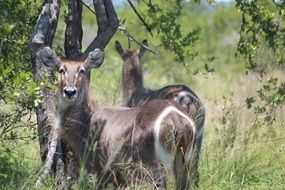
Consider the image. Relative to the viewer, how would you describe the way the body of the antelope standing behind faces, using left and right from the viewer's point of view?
facing away from the viewer and to the left of the viewer

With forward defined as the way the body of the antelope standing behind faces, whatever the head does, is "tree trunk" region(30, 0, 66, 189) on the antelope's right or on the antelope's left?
on the antelope's left

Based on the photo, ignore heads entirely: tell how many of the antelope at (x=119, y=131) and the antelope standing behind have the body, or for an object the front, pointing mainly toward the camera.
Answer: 0

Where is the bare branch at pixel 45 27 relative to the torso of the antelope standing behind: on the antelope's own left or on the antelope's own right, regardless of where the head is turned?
on the antelope's own left

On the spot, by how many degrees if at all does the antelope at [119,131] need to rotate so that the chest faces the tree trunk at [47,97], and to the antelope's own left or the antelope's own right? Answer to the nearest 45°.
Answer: approximately 45° to the antelope's own left

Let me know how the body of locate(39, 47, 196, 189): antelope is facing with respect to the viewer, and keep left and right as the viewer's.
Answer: facing away from the viewer and to the left of the viewer
